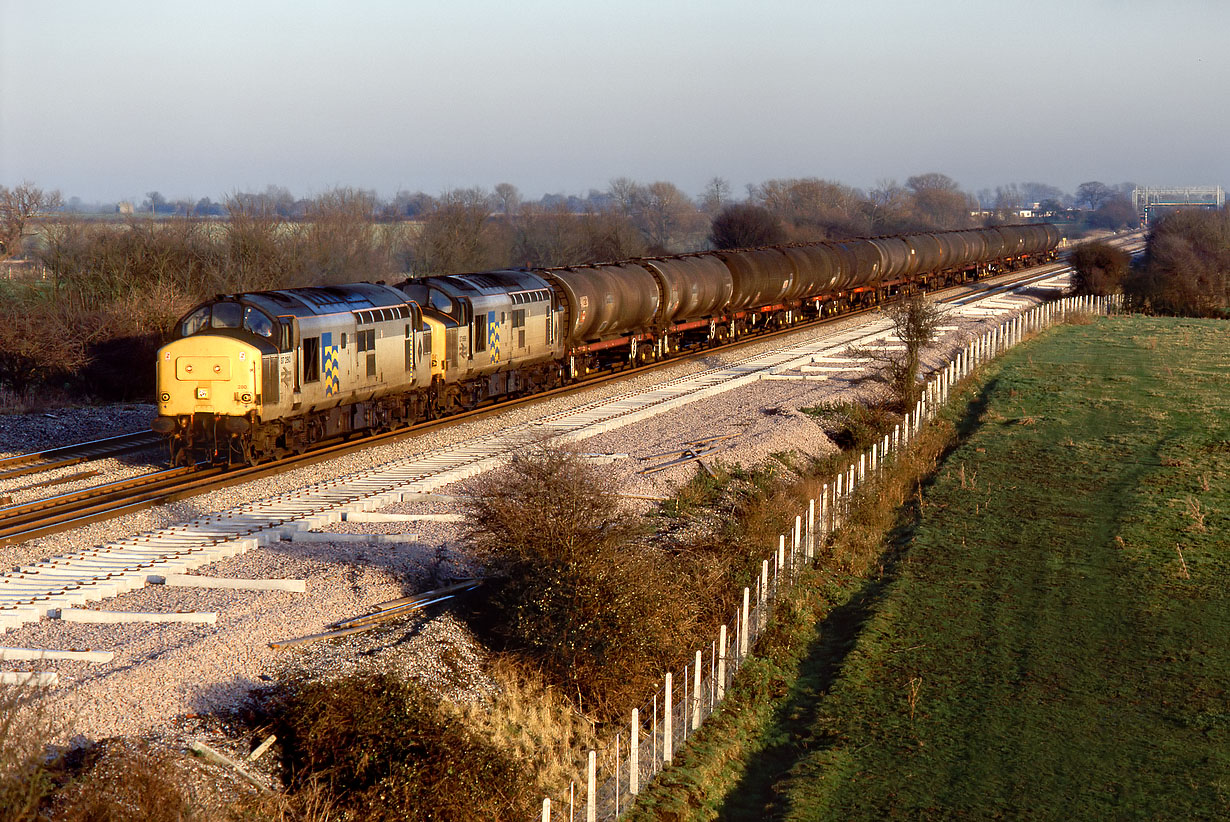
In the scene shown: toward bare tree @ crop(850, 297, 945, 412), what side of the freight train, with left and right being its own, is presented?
left

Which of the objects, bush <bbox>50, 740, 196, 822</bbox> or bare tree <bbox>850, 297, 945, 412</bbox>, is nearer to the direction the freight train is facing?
the bush

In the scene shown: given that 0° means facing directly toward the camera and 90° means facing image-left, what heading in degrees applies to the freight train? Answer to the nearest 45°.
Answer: approximately 45°

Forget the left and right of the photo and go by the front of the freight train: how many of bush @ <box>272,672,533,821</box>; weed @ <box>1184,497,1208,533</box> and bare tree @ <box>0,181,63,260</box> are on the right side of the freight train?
1

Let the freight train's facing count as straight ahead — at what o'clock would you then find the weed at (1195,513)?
The weed is roughly at 10 o'clock from the freight train.

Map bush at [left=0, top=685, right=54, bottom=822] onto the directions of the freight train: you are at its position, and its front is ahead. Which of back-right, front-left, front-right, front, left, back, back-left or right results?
front-left

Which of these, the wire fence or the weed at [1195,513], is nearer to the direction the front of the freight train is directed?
the wire fence

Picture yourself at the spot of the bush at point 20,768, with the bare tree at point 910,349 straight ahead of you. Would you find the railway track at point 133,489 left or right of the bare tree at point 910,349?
left

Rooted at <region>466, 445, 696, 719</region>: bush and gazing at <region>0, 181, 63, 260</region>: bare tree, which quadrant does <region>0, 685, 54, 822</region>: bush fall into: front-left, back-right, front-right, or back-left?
back-left

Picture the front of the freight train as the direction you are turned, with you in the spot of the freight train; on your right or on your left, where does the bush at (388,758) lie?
on your left

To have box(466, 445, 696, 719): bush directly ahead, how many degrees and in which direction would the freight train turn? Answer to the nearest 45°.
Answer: approximately 45° to its left

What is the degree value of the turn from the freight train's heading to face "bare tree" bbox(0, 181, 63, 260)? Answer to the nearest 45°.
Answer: approximately 90° to its right
